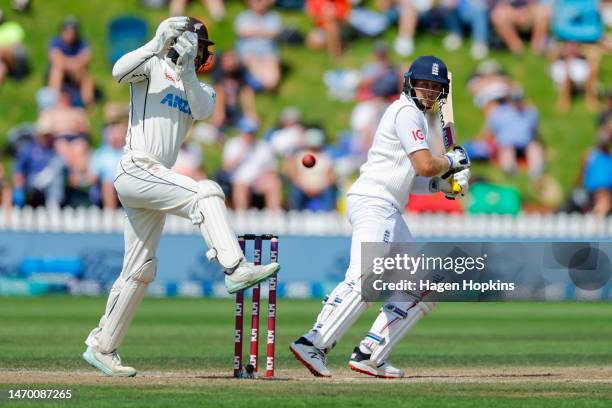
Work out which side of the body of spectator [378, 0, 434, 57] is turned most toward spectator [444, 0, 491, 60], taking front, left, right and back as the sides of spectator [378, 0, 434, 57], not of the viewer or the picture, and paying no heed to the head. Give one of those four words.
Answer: left

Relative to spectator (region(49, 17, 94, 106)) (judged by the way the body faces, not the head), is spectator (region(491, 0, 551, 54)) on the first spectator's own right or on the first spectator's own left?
on the first spectator's own left

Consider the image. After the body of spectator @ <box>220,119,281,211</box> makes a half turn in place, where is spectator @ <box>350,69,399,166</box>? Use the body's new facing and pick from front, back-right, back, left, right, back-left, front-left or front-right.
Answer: right

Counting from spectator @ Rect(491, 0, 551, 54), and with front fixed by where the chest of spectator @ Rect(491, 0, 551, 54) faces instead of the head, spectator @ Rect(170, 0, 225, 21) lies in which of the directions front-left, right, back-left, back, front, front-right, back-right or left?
right

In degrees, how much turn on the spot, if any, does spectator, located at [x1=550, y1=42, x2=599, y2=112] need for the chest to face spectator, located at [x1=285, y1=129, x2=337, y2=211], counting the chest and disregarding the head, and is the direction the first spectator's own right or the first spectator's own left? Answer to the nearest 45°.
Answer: approximately 45° to the first spectator's own right
